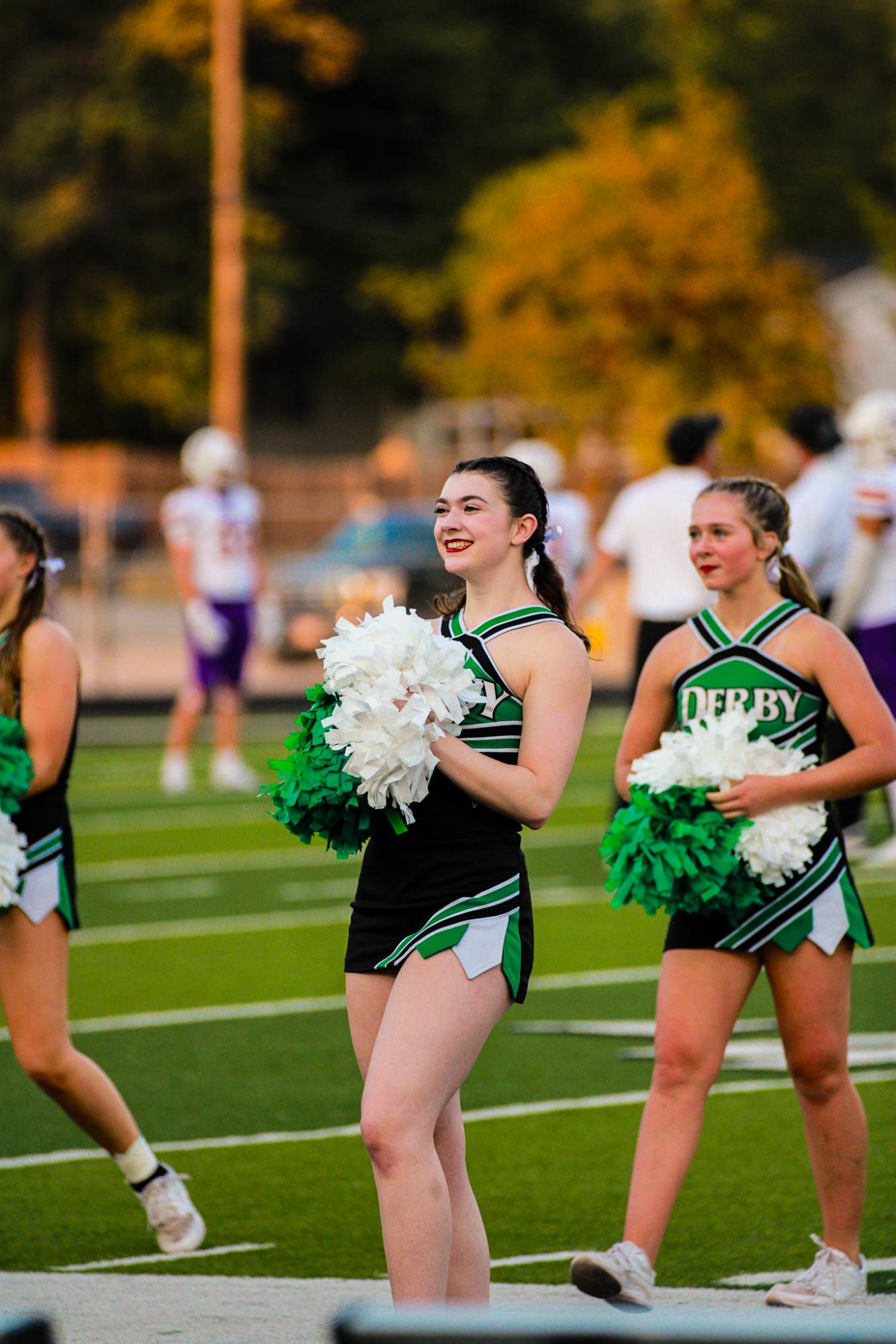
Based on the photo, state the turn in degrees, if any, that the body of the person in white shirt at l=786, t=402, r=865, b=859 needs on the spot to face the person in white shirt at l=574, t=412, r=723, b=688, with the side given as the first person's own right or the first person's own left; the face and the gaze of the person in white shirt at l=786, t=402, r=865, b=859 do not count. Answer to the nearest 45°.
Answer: approximately 45° to the first person's own left

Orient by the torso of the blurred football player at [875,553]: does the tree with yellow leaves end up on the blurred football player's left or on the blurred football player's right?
on the blurred football player's right

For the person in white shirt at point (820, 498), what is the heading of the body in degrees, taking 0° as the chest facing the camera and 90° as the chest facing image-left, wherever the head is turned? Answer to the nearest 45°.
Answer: approximately 135°

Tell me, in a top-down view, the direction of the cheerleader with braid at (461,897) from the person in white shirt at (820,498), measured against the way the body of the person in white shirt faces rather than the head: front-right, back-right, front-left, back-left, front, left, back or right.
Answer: back-left

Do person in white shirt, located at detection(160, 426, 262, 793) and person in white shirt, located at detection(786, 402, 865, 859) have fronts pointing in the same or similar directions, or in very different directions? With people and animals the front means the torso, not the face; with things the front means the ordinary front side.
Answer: very different directions

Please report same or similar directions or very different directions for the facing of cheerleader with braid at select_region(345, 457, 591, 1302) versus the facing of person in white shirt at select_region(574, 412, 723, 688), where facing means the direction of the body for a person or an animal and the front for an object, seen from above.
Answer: very different directions
